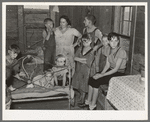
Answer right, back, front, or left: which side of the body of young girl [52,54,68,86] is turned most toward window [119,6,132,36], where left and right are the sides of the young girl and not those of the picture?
left

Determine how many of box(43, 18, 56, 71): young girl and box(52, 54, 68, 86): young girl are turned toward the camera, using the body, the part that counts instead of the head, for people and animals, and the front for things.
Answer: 2

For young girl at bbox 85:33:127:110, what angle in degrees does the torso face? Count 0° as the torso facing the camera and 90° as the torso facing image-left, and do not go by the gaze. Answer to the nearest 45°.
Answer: approximately 45°

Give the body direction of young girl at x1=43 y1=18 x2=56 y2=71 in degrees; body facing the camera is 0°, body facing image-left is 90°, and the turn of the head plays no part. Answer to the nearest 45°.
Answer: approximately 0°

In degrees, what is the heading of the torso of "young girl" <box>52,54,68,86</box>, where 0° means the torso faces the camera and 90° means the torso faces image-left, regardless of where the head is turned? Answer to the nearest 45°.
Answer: approximately 0°
